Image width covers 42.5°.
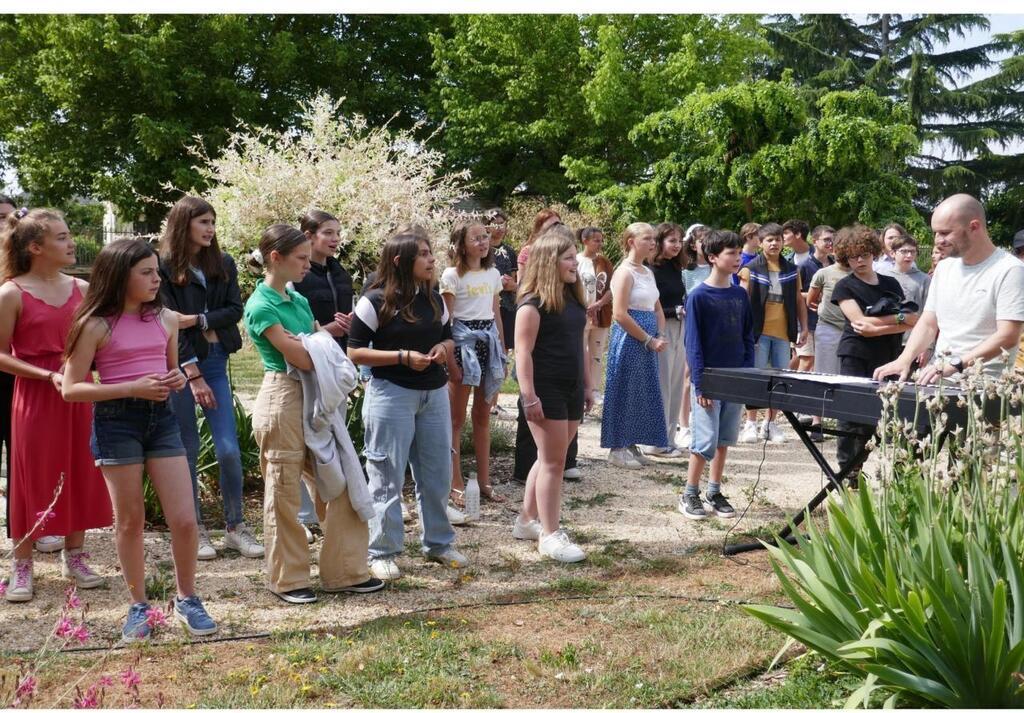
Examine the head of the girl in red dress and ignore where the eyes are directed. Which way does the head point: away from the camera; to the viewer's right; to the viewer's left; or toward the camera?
to the viewer's right

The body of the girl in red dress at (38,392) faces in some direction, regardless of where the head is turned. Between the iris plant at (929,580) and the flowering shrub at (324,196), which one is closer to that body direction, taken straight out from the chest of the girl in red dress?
the iris plant

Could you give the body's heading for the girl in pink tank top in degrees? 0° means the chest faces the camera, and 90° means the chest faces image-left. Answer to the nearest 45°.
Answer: approximately 315°

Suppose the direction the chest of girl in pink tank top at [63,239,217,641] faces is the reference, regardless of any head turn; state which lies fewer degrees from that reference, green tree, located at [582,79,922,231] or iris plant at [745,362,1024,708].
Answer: the iris plant

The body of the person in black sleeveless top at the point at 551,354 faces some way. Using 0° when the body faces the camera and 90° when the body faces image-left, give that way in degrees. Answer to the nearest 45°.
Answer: approximately 315°

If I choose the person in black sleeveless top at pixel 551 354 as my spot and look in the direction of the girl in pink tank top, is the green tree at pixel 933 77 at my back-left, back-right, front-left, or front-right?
back-right

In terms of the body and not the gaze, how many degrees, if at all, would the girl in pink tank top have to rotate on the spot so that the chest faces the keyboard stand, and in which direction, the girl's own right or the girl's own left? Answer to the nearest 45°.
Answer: approximately 45° to the girl's own left

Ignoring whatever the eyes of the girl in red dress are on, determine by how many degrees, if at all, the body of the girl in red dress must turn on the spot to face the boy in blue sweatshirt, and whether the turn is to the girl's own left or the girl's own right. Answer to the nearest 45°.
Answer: approximately 45° to the girl's own left

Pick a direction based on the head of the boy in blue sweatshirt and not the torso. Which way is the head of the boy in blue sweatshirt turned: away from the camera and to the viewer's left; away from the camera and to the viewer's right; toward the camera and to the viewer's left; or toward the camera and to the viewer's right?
toward the camera and to the viewer's right

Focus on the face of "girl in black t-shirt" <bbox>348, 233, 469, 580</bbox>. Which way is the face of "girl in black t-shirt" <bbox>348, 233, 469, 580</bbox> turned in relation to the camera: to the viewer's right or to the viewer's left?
to the viewer's right

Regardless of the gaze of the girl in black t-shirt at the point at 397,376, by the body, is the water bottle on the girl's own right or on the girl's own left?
on the girl's own left

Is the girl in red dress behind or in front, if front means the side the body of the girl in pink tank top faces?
behind
